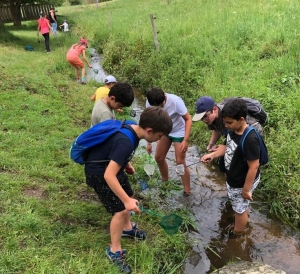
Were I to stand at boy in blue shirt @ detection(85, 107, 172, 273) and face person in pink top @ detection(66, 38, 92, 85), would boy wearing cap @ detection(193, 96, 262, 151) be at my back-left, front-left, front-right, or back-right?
front-right

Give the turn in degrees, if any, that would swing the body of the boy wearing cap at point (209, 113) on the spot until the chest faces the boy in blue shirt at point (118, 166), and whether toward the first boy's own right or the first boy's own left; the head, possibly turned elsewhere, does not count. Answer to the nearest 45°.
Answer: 0° — they already face them

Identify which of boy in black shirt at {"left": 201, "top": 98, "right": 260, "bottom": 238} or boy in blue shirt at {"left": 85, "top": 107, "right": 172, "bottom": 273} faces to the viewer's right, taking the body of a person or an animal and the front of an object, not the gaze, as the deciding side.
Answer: boy in blue shirt at {"left": 85, "top": 107, "right": 172, "bottom": 273}

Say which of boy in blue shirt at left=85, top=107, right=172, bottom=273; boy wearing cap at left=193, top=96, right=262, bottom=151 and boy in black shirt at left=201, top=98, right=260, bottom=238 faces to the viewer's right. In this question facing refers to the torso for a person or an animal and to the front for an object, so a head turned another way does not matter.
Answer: boy in blue shirt at left=85, top=107, right=172, bottom=273

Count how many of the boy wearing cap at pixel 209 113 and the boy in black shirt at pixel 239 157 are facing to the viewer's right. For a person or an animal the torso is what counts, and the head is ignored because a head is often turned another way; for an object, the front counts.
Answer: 0

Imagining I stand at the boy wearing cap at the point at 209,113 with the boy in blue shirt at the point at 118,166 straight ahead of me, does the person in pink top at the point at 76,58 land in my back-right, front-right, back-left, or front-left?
back-right

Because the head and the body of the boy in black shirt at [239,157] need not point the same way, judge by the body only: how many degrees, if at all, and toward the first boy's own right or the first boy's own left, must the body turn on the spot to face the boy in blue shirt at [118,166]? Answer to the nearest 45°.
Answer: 0° — they already face them

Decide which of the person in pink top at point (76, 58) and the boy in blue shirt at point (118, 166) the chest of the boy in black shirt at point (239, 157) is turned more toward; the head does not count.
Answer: the boy in blue shirt

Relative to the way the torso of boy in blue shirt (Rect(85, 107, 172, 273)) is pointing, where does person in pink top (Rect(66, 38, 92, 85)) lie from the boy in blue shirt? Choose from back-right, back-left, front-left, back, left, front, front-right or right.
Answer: left

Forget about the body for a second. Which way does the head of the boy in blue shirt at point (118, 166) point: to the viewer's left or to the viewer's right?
to the viewer's right

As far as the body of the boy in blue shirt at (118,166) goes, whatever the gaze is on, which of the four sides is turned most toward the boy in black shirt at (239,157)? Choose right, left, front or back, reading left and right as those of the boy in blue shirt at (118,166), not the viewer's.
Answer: front

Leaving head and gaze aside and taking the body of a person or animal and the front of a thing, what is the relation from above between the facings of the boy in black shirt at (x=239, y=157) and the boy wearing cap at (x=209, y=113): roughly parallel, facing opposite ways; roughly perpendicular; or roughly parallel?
roughly parallel

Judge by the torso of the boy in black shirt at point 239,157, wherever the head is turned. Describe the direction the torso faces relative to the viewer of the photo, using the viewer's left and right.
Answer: facing the viewer and to the left of the viewer
